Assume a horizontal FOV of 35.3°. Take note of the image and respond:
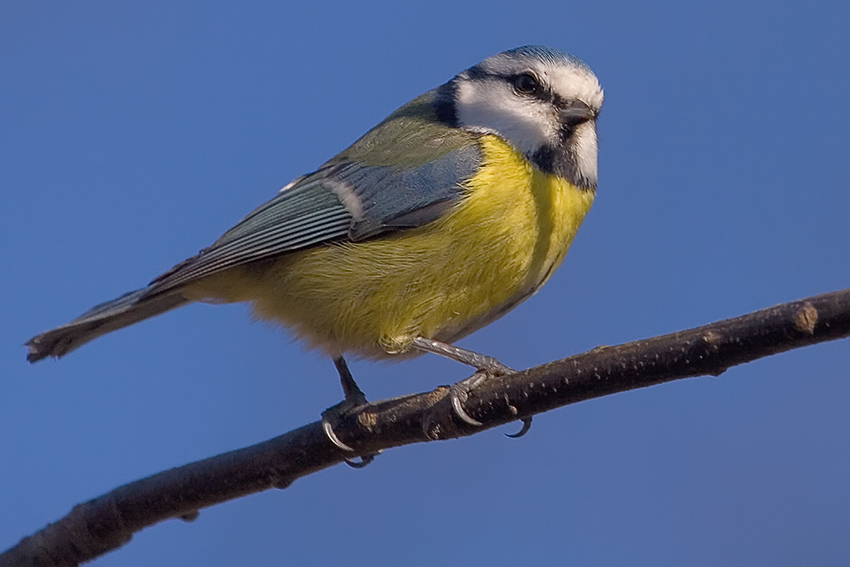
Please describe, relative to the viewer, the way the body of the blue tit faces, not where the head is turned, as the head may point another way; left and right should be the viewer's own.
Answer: facing the viewer and to the right of the viewer
